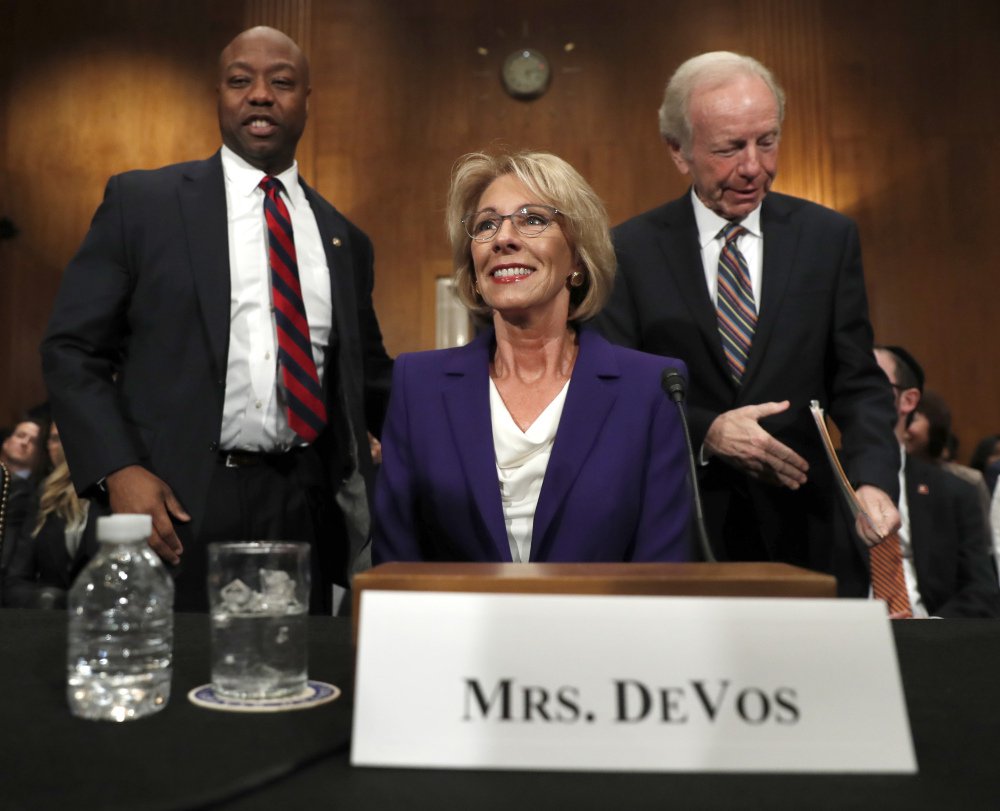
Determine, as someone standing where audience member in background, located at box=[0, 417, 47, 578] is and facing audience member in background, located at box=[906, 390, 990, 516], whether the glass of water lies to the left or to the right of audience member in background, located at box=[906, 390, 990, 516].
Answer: right

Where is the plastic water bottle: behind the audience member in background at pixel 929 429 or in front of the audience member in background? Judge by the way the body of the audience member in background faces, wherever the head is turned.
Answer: in front

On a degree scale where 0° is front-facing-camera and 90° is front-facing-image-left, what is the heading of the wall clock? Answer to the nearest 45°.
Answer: approximately 0°

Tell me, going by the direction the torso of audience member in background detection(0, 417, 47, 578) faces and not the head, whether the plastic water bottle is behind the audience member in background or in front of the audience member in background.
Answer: in front

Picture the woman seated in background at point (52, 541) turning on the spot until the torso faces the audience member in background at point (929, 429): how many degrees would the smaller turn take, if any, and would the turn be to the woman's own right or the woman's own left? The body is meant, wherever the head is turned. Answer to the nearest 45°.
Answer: approximately 45° to the woman's own left

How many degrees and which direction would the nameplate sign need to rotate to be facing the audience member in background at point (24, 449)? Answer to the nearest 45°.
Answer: approximately 135° to its right

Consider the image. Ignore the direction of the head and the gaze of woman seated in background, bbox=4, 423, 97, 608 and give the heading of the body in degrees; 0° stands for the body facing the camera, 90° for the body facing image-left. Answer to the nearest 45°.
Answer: approximately 315°
